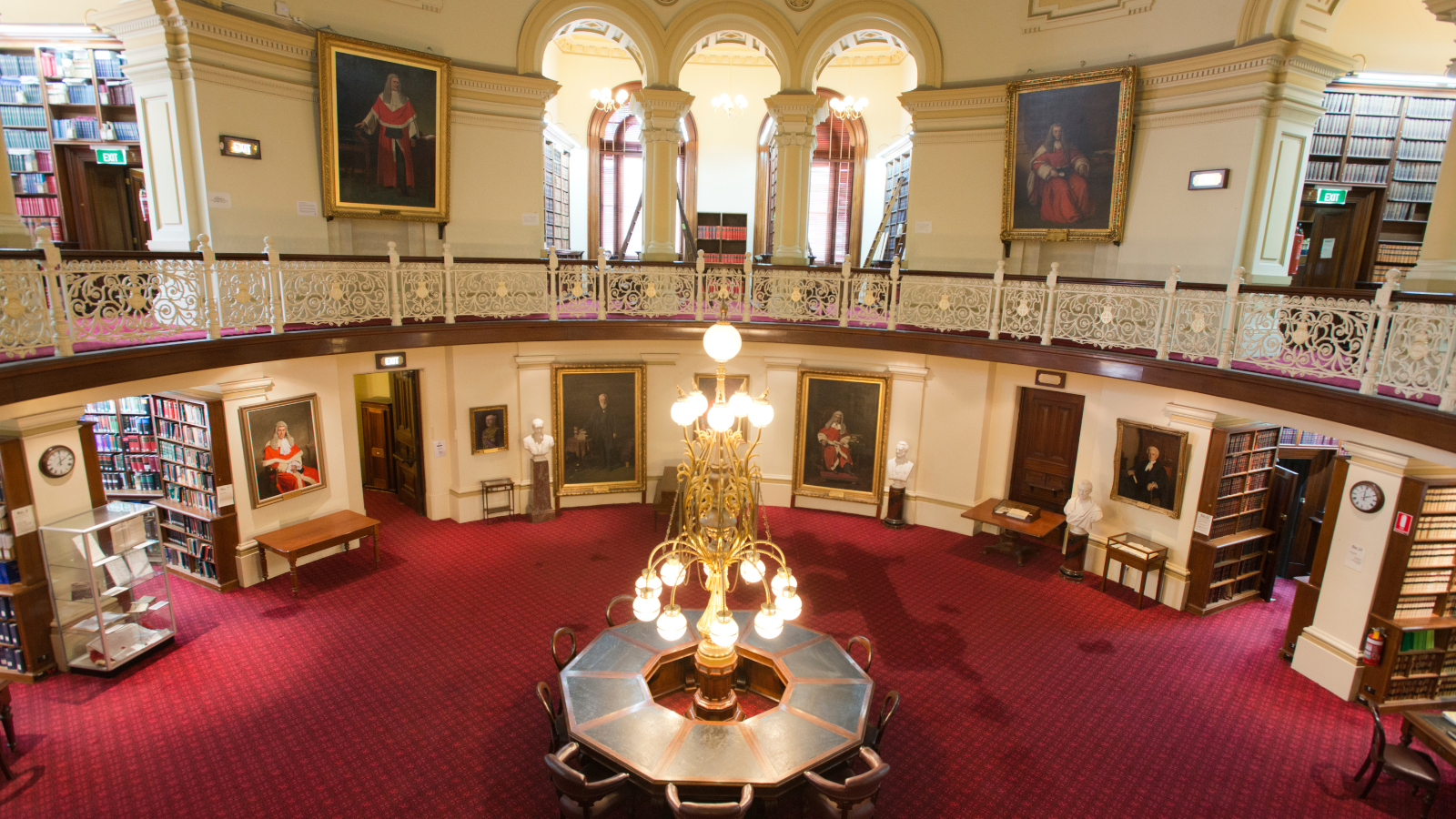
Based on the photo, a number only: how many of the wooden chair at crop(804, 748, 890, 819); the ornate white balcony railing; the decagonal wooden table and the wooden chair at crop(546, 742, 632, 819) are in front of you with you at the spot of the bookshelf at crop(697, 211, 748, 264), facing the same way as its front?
4

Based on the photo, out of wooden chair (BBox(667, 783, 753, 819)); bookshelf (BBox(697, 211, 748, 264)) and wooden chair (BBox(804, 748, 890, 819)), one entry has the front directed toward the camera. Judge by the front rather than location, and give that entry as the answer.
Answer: the bookshelf

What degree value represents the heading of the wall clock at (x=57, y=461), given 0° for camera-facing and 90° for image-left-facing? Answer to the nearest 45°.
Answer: approximately 315°

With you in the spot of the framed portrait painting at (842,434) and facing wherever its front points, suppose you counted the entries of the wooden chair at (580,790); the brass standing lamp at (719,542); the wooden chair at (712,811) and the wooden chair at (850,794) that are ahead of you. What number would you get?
4

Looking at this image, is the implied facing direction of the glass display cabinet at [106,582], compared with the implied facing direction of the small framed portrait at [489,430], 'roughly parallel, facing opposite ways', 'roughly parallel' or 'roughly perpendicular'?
roughly perpendicular

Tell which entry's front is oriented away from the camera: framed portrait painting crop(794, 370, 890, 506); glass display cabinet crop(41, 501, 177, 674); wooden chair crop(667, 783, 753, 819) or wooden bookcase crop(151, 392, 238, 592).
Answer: the wooden chair

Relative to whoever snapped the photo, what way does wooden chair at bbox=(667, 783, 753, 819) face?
facing away from the viewer

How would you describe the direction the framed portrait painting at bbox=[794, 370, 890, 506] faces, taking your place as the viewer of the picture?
facing the viewer

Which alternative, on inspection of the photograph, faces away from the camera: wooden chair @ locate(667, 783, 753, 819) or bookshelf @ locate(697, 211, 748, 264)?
the wooden chair

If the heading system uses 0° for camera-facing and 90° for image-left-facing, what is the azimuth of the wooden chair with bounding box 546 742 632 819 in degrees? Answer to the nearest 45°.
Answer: approximately 225°

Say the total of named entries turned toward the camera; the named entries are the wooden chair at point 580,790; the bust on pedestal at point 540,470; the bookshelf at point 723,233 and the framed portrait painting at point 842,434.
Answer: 3

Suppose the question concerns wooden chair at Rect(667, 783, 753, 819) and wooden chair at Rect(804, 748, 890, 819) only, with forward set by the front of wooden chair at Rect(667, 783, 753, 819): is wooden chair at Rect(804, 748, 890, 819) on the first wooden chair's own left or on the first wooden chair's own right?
on the first wooden chair's own right

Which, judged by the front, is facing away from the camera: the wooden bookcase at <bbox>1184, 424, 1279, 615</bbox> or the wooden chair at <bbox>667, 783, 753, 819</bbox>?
the wooden chair

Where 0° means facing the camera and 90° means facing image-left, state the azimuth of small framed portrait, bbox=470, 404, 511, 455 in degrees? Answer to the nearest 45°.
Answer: approximately 0°
